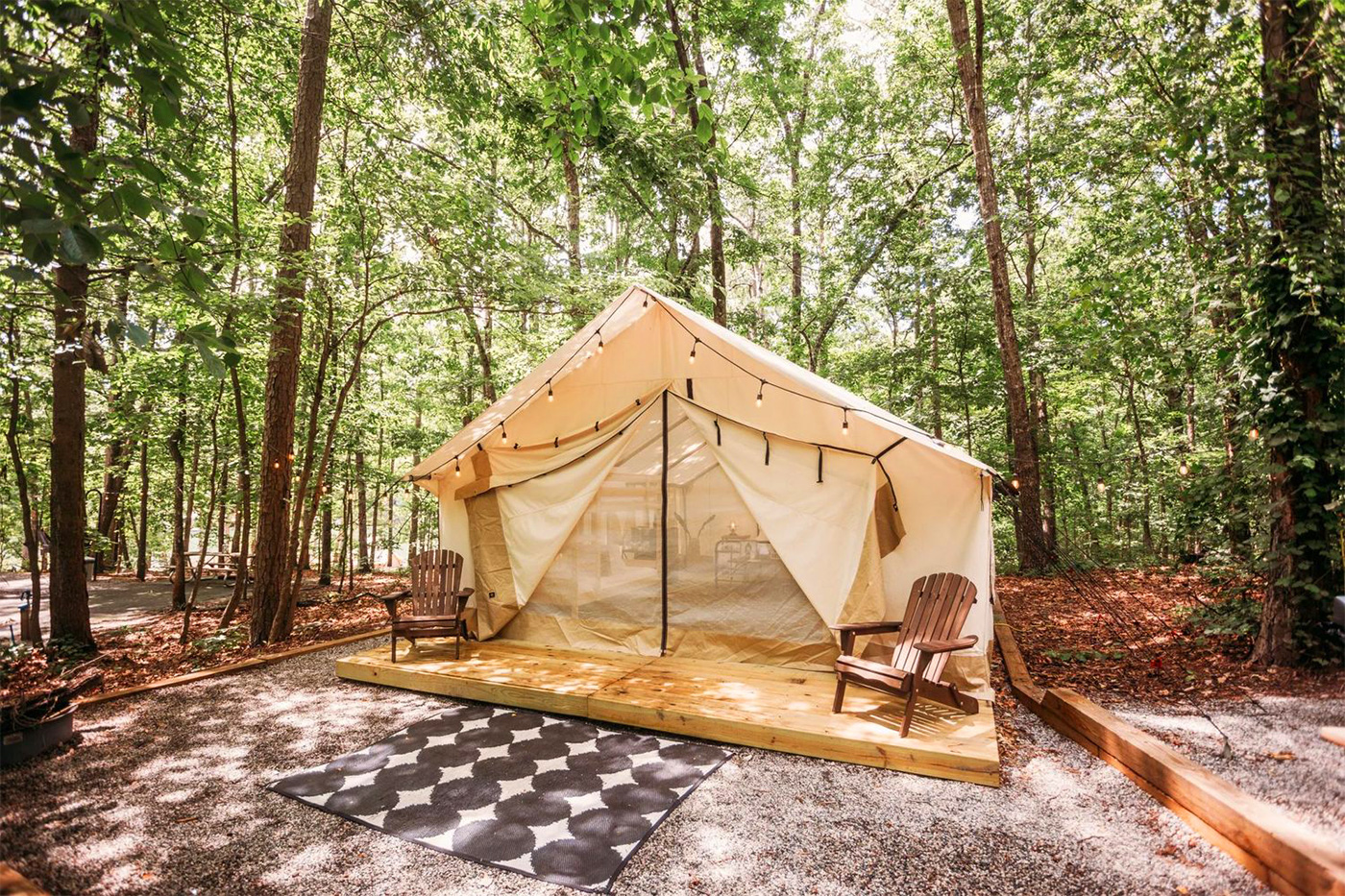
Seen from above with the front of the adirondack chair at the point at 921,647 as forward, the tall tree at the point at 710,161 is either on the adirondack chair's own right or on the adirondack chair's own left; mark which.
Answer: on the adirondack chair's own right

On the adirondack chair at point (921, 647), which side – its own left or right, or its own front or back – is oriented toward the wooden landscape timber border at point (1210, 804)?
left

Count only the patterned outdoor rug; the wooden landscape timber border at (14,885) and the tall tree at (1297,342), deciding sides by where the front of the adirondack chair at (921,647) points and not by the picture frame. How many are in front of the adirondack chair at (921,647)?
2

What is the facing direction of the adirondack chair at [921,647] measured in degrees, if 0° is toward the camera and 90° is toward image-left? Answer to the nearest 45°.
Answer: approximately 45°

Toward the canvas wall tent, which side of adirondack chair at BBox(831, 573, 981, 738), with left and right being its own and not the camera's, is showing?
right

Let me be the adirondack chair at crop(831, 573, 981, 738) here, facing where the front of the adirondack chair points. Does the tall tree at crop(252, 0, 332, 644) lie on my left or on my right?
on my right

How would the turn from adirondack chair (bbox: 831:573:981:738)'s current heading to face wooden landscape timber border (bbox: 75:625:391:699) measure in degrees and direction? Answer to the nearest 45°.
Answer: approximately 45° to its right

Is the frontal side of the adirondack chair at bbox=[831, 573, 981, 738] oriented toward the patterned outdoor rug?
yes
